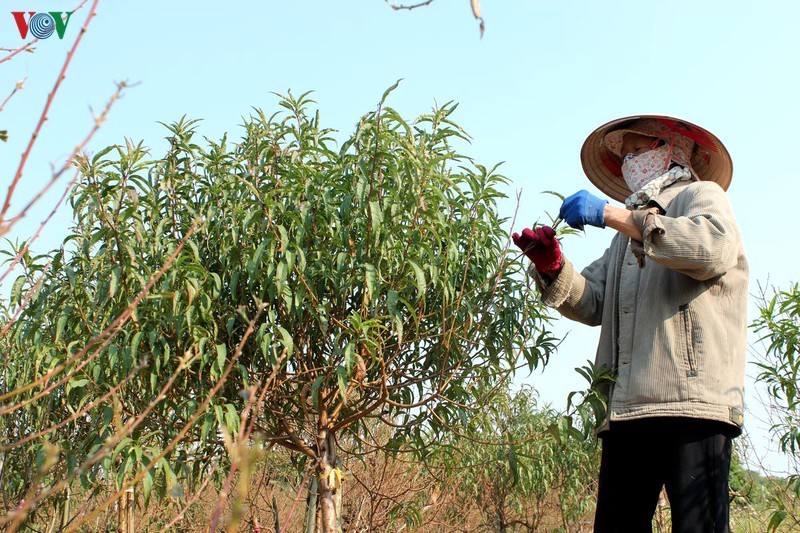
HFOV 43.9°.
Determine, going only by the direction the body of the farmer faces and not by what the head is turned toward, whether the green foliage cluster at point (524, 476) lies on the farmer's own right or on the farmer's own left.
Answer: on the farmer's own right

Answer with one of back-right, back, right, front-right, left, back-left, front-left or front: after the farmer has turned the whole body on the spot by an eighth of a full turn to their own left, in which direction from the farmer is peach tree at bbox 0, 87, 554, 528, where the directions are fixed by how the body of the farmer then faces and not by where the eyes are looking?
right
